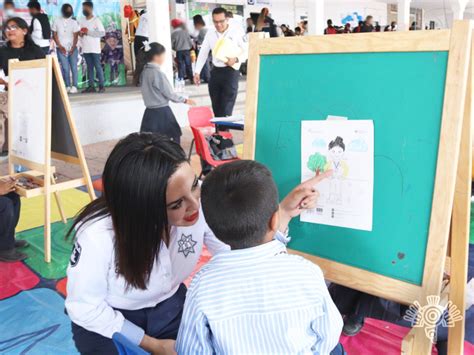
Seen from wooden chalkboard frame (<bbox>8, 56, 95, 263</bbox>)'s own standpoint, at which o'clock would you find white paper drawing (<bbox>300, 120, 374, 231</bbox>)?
The white paper drawing is roughly at 10 o'clock from the wooden chalkboard frame.

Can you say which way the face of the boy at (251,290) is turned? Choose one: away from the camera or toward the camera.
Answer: away from the camera

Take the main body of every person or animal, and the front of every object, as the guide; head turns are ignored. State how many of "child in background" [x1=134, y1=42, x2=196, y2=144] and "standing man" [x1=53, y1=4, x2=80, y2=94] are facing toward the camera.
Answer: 1

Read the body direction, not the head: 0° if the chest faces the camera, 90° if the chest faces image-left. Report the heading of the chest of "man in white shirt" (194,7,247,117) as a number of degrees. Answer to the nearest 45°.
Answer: approximately 0°

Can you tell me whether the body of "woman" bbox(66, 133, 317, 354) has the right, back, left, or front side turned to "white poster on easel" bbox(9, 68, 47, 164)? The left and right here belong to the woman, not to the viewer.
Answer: back

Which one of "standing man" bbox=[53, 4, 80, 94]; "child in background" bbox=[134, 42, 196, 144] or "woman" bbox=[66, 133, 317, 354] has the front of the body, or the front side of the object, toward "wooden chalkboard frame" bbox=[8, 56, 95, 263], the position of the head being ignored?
the standing man

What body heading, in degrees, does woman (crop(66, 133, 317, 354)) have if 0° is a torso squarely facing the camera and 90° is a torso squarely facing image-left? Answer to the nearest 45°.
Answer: approximately 315°

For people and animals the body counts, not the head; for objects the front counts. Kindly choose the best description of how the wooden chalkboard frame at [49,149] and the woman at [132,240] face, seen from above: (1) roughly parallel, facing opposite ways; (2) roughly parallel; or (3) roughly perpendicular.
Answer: roughly perpendicular

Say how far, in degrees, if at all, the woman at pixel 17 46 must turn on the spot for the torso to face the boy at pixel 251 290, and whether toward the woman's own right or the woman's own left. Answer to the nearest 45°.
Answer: approximately 45° to the woman's own left

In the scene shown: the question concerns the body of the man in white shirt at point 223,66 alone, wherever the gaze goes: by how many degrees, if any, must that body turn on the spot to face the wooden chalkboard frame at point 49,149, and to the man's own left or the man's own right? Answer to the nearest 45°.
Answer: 0° — they already face it

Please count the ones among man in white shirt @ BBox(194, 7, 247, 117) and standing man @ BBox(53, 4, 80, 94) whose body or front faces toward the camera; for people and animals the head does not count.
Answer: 2

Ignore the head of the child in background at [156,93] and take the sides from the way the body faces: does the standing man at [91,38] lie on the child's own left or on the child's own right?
on the child's own left
